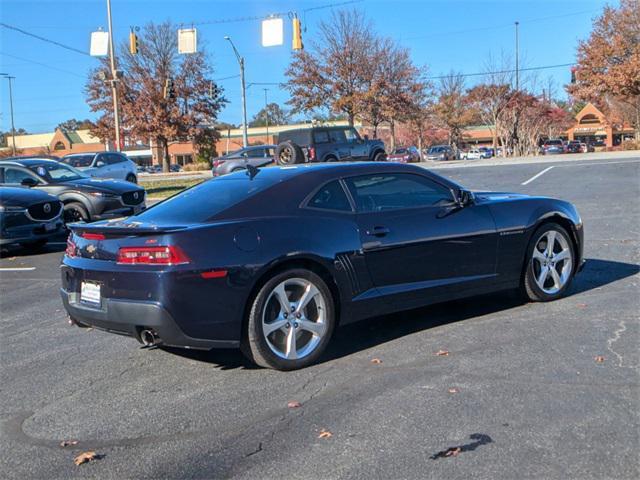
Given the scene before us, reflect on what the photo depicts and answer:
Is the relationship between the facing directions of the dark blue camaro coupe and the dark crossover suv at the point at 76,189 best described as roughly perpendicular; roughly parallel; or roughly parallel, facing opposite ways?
roughly perpendicular

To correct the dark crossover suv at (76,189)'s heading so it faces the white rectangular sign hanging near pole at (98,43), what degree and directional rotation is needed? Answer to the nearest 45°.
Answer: approximately 135° to its left

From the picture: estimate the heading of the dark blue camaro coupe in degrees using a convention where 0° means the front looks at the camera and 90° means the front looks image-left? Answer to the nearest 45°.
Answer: approximately 225°

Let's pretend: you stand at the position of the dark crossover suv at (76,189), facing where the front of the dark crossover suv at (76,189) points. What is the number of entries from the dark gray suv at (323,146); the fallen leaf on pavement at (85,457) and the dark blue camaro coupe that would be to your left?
1

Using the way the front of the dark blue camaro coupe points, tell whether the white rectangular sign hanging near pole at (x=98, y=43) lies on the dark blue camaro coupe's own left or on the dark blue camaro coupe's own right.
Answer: on the dark blue camaro coupe's own left

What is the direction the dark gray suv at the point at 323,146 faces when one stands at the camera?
facing away from the viewer and to the right of the viewer

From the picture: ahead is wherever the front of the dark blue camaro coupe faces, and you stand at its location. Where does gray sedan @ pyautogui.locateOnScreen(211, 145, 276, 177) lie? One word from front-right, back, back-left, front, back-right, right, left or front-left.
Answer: front-left

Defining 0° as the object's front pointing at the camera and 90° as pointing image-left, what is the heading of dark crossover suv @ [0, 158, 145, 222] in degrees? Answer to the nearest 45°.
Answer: approximately 315°

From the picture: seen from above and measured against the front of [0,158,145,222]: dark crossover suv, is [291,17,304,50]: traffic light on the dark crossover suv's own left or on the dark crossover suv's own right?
on the dark crossover suv's own left

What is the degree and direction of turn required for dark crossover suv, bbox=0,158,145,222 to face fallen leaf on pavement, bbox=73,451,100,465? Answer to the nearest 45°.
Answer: approximately 45° to its right

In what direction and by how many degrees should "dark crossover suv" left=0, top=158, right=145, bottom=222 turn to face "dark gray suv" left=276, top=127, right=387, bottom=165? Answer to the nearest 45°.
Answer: approximately 90° to its left
